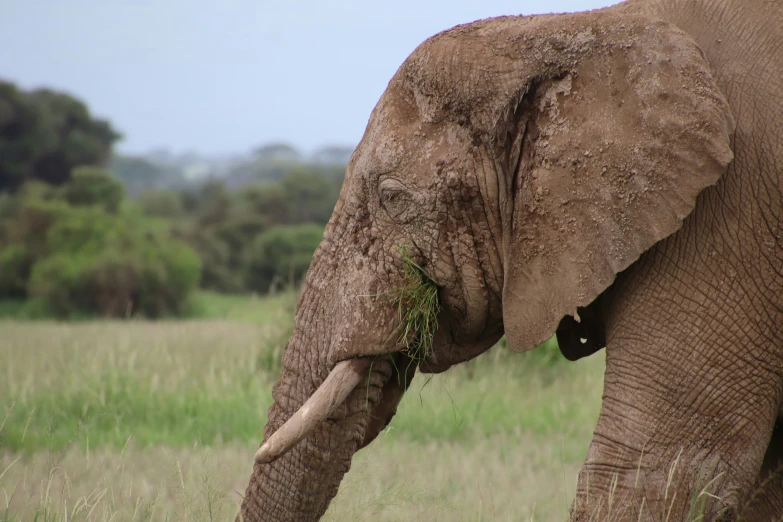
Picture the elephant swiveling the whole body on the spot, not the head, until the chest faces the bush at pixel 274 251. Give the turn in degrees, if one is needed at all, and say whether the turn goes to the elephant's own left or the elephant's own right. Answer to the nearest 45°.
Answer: approximately 90° to the elephant's own right

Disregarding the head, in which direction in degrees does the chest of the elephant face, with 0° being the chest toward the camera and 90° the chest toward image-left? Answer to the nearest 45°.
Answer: approximately 90°

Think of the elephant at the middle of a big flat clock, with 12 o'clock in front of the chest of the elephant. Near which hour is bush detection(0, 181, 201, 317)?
The bush is roughly at 2 o'clock from the elephant.

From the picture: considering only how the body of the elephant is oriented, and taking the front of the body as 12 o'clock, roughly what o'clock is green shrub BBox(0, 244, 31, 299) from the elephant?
The green shrub is roughly at 2 o'clock from the elephant.

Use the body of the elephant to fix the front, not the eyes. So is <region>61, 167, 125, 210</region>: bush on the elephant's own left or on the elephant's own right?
on the elephant's own right

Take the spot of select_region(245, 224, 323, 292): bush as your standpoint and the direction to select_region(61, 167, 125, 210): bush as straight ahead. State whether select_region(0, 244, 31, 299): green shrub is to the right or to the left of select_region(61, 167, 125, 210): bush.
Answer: left
